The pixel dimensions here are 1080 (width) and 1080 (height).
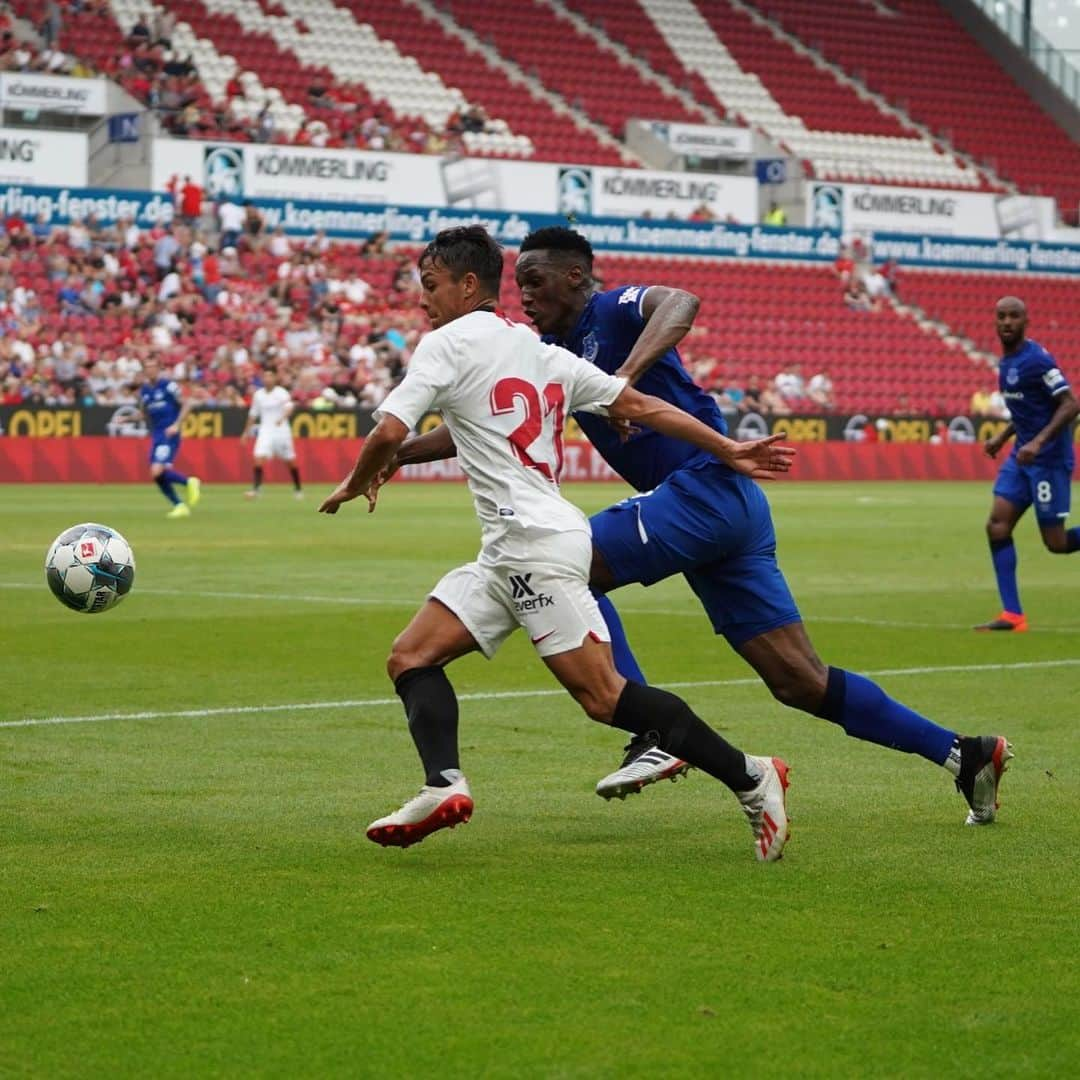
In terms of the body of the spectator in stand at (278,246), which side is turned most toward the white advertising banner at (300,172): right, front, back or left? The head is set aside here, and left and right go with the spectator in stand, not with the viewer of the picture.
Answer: back

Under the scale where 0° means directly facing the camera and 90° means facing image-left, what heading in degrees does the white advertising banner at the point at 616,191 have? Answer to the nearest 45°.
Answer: approximately 0°

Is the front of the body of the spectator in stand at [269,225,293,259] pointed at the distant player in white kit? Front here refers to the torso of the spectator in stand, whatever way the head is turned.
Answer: yes

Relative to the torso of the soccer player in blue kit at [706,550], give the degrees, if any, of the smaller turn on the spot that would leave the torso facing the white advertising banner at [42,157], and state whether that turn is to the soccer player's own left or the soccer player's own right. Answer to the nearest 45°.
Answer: approximately 90° to the soccer player's own right

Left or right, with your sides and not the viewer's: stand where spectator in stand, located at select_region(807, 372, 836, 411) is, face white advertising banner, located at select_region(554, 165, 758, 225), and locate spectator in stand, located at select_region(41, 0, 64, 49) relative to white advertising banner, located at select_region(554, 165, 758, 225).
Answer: left

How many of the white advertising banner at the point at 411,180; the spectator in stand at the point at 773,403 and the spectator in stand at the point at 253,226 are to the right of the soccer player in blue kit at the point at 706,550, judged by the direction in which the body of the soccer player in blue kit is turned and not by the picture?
3

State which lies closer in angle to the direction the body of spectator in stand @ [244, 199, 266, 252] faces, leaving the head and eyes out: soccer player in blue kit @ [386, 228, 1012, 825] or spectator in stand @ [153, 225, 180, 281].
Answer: the soccer player in blue kit

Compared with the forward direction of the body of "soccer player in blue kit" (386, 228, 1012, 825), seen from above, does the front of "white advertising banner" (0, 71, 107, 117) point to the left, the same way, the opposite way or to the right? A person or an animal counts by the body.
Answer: to the left

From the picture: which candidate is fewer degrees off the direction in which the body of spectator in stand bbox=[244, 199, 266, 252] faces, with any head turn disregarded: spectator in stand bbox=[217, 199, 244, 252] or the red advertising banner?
the red advertising banner

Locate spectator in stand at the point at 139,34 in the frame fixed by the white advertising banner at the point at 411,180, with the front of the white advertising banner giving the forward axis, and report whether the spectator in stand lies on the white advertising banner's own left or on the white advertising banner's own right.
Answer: on the white advertising banner's own right

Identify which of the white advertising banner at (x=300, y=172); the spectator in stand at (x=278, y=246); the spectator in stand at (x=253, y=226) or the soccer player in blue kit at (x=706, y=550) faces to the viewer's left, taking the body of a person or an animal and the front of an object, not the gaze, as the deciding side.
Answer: the soccer player in blue kit

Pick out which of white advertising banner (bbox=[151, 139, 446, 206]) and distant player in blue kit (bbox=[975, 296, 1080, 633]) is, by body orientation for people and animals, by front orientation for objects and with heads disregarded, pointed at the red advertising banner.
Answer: the white advertising banner

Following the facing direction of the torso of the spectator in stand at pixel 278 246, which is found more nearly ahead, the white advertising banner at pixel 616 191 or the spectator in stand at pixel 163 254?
the spectator in stand
